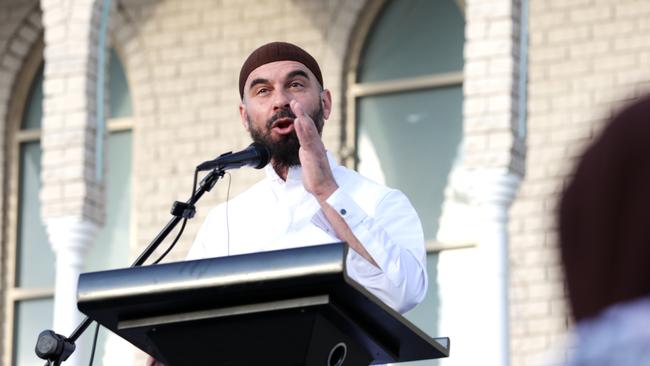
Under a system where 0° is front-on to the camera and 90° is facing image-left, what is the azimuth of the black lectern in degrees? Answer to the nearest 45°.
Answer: approximately 45°

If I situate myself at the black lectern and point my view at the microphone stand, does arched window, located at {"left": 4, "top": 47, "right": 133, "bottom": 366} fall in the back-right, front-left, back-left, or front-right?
front-right

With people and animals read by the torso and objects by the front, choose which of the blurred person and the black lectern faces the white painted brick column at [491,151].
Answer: the blurred person

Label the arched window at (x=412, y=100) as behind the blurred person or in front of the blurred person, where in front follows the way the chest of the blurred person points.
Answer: in front

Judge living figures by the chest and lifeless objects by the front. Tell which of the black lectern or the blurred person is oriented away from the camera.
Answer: the blurred person

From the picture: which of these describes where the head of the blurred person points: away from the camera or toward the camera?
away from the camera

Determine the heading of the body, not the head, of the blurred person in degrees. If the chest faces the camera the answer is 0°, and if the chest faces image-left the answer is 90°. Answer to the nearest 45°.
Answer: approximately 180°

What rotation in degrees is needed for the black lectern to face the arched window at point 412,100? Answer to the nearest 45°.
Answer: approximately 135° to its right
